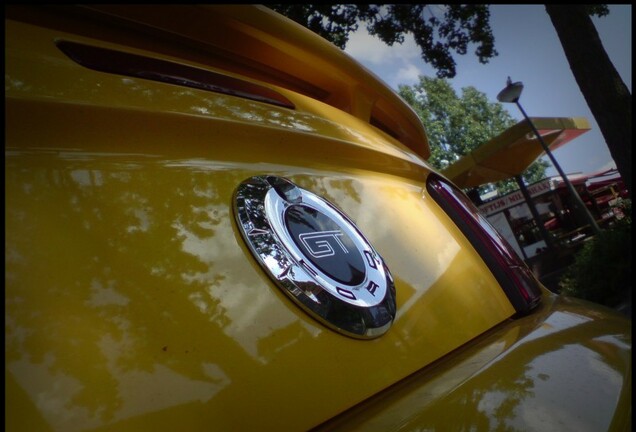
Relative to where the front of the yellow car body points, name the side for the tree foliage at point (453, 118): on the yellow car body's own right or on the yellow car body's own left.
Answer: on the yellow car body's own right

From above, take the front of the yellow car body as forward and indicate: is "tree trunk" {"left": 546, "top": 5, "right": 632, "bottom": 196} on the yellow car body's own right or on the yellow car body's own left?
on the yellow car body's own right

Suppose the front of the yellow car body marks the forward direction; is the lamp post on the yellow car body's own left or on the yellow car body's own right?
on the yellow car body's own right

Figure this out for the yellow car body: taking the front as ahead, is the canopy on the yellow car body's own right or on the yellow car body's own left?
on the yellow car body's own right

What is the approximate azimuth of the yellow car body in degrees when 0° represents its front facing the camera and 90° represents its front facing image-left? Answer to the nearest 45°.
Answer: approximately 135°
